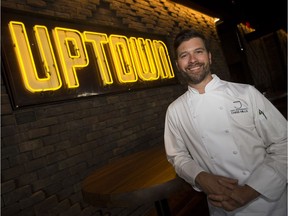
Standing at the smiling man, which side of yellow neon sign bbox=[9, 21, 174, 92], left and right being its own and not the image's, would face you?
front

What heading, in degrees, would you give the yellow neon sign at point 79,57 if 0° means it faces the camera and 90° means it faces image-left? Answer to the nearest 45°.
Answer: approximately 315°

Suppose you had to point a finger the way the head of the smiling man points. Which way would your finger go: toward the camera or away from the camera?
toward the camera
